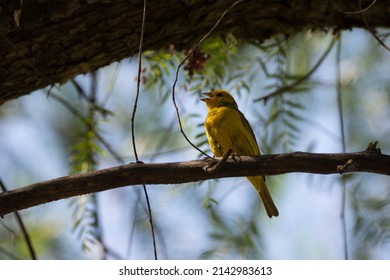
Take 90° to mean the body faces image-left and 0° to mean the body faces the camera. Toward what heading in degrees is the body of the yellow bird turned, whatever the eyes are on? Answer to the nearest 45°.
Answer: approximately 45°
